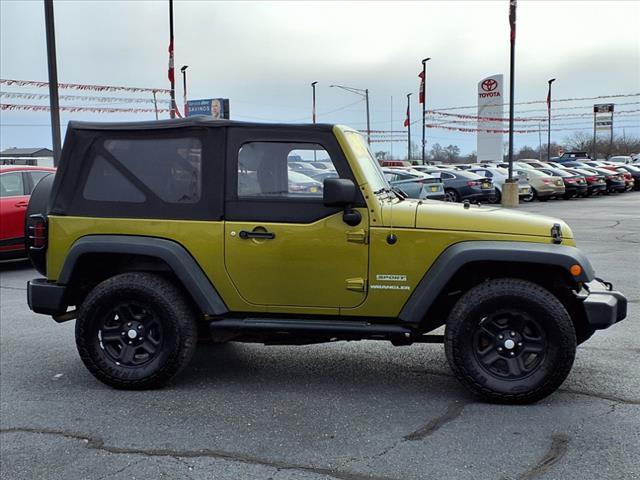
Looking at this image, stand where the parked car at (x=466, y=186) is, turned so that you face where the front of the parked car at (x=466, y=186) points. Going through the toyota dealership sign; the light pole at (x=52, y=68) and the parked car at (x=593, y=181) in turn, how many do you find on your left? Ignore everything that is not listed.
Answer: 1

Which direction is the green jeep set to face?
to the viewer's right

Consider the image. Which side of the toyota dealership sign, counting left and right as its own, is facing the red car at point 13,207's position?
front
